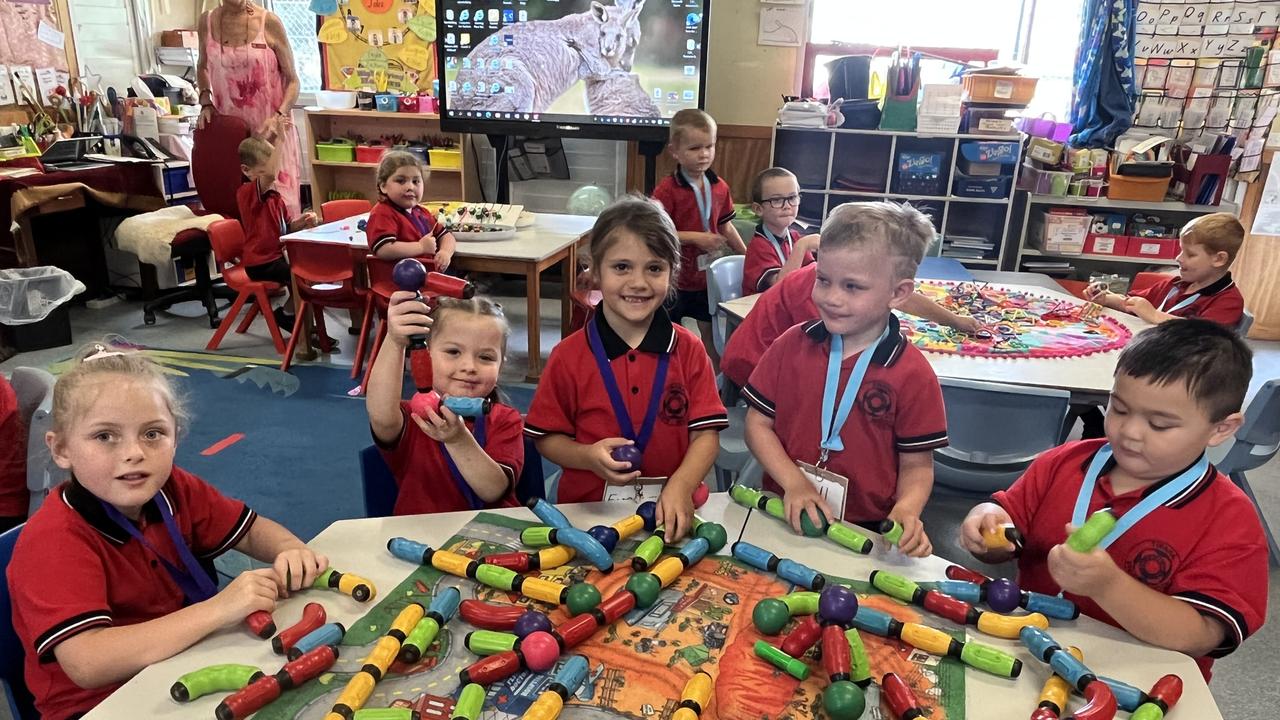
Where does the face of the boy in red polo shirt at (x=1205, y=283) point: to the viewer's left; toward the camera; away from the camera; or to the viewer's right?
to the viewer's left

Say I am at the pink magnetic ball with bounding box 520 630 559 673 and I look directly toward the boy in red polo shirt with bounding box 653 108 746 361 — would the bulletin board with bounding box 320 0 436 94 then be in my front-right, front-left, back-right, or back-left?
front-left

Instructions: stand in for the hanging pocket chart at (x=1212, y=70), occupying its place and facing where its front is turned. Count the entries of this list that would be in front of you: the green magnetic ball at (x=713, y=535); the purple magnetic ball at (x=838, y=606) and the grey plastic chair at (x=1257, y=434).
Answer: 3

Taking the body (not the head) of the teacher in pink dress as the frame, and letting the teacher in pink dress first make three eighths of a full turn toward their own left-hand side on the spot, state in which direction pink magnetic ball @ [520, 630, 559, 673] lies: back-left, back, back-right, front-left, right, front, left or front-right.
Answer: back-right

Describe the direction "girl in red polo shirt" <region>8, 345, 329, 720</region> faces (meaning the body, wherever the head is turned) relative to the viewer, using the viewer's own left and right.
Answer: facing the viewer and to the right of the viewer

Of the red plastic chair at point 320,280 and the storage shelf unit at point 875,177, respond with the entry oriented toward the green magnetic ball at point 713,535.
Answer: the storage shelf unit

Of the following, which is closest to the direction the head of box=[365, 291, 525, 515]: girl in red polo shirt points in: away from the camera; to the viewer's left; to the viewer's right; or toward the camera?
toward the camera

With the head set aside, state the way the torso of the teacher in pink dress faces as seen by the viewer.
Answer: toward the camera

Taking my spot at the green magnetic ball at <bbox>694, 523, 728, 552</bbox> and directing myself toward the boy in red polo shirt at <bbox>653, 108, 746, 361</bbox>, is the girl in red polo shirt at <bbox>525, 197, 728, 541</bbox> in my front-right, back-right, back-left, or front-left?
front-left

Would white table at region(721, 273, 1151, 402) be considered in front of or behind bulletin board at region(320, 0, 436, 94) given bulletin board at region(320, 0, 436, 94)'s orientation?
in front

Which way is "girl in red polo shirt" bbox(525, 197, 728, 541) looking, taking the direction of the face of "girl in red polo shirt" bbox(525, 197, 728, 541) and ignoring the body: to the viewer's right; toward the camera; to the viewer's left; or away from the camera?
toward the camera

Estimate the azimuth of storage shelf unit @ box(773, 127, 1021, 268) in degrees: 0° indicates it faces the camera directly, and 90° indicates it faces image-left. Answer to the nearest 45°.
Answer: approximately 0°

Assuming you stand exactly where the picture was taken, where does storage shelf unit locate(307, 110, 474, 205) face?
facing the viewer

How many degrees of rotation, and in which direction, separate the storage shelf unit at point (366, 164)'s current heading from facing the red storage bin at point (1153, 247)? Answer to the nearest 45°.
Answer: approximately 45° to its left

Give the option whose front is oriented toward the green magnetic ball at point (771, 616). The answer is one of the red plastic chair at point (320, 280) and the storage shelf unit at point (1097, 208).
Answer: the storage shelf unit
